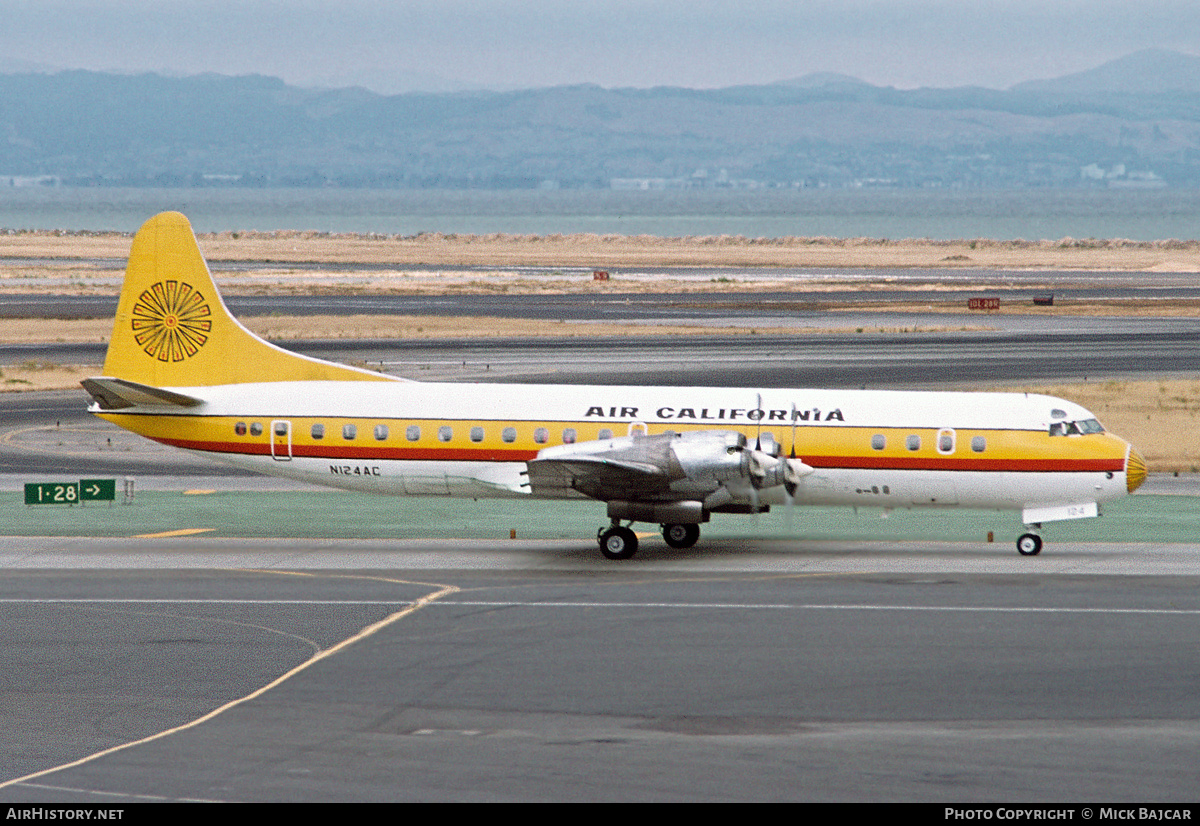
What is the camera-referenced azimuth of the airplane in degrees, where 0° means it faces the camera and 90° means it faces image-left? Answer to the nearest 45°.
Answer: approximately 270°
